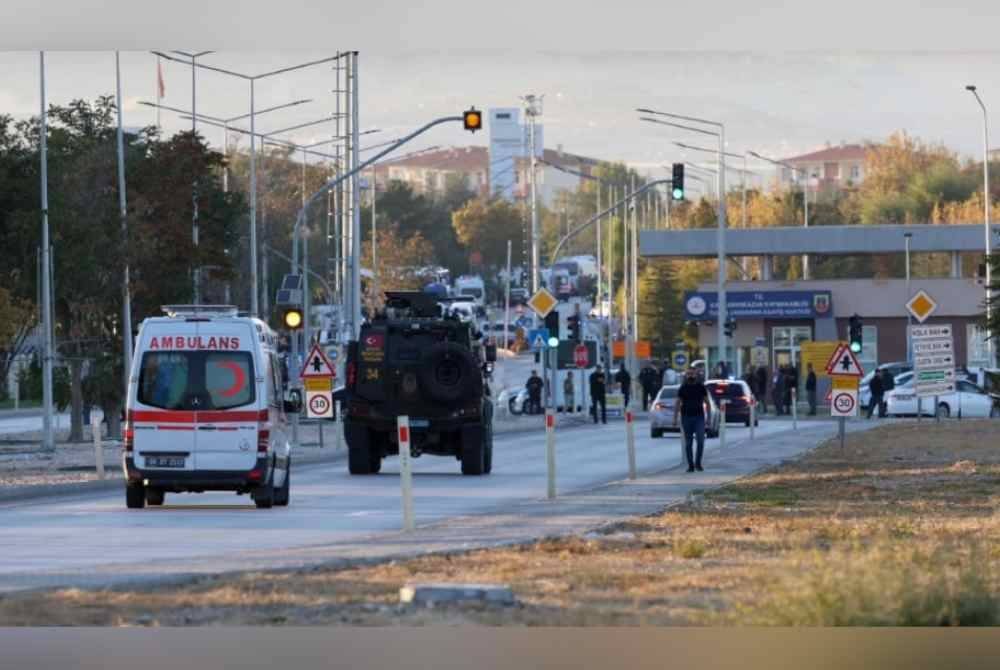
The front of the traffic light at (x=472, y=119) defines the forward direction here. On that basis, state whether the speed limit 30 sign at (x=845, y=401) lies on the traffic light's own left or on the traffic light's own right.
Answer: on the traffic light's own left

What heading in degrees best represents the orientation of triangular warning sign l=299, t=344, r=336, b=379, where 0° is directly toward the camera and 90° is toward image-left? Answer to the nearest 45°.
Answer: approximately 0°

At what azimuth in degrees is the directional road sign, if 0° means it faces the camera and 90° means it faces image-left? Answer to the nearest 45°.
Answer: approximately 0°

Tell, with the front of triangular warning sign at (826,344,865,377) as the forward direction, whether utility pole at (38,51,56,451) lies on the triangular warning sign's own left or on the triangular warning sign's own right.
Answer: on the triangular warning sign's own right

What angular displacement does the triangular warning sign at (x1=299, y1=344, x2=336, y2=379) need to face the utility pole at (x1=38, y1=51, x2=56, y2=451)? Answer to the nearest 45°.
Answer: approximately 90° to its right
